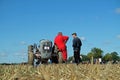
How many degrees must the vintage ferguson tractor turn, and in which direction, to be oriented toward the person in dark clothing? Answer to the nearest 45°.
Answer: approximately 45° to its left

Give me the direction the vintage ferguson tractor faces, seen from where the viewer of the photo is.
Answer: facing the viewer
